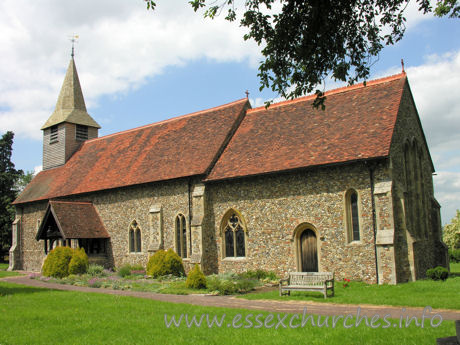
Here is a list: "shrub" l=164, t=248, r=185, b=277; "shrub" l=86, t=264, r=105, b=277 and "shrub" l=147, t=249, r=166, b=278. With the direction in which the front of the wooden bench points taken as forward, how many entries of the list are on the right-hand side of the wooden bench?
3

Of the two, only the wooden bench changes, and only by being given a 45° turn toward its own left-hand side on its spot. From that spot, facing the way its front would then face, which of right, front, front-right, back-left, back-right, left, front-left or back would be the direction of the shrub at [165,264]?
back-right

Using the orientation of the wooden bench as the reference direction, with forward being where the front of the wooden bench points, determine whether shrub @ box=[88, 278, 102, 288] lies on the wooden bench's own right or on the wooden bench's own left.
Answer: on the wooden bench's own right

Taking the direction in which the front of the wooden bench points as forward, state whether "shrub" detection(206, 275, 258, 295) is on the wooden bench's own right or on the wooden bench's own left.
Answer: on the wooden bench's own right

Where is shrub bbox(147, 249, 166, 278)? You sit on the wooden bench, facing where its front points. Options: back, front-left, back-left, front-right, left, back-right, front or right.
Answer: right

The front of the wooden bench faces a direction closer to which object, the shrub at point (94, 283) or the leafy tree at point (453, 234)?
the shrub

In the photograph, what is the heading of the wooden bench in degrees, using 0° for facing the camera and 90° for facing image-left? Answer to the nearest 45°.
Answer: approximately 45°

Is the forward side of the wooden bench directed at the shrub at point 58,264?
no

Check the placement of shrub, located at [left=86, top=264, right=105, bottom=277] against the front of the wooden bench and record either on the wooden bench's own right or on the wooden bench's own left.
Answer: on the wooden bench's own right

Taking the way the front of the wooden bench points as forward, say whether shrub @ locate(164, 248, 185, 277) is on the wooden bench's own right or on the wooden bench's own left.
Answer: on the wooden bench's own right
